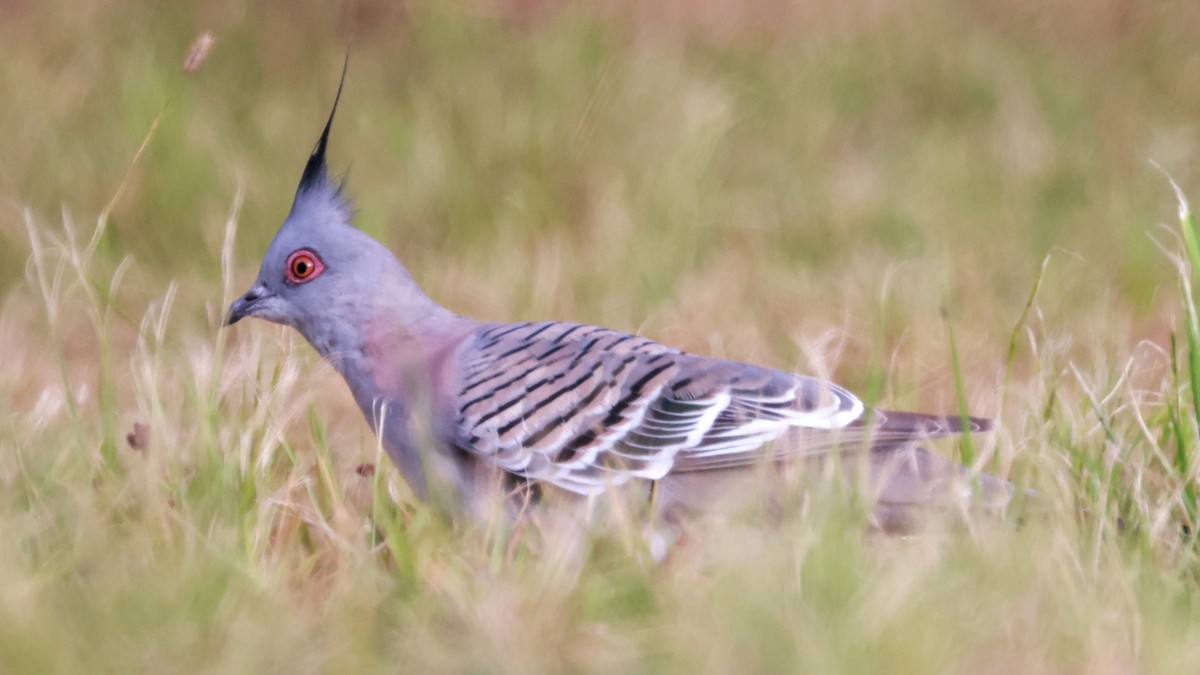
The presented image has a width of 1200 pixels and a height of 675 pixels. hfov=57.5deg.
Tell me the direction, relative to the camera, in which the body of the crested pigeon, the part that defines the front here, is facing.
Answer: to the viewer's left
